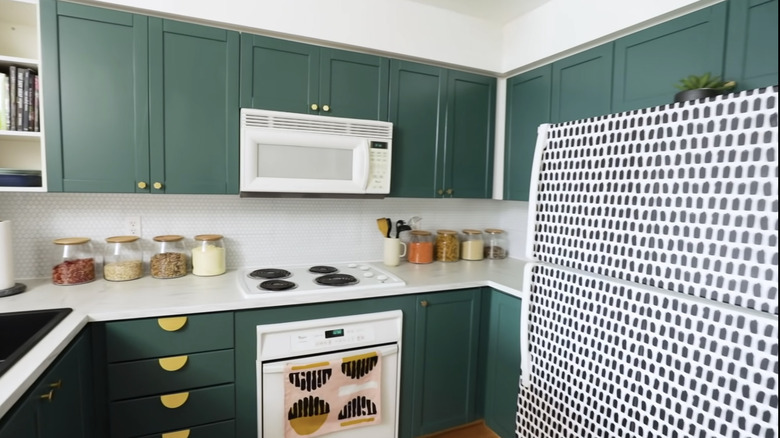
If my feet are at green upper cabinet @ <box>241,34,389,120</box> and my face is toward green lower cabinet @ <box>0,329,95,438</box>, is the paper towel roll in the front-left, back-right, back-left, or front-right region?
front-right

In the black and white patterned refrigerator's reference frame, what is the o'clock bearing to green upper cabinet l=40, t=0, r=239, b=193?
The green upper cabinet is roughly at 1 o'clock from the black and white patterned refrigerator.

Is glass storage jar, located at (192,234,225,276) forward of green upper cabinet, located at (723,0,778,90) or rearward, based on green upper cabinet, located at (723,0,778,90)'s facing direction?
forward

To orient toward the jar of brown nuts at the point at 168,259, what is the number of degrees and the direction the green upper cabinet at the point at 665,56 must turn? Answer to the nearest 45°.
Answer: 0° — it already faces it

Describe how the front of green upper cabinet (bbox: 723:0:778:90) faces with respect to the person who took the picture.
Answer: facing the viewer and to the left of the viewer

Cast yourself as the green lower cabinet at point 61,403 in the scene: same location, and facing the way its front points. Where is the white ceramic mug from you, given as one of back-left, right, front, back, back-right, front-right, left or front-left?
front

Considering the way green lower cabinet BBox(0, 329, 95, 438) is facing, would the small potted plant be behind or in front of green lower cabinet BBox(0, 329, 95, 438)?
in front

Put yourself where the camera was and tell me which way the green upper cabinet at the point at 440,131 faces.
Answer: facing the viewer and to the right of the viewer

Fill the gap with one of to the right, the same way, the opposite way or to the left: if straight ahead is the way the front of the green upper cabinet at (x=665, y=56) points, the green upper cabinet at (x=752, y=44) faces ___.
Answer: the same way

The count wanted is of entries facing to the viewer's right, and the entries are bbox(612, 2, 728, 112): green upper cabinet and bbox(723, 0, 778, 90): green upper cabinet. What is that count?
0

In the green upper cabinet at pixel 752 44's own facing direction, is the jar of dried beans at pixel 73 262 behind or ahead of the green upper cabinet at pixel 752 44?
ahead

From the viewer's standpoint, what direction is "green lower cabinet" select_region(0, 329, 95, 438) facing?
to the viewer's right

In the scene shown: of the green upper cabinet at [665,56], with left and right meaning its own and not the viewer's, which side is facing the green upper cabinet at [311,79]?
front

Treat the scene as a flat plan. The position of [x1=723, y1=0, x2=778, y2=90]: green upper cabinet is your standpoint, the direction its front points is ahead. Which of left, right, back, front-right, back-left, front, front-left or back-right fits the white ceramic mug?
front-right

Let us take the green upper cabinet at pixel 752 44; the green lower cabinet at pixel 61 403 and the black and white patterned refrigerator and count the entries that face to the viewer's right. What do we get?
1

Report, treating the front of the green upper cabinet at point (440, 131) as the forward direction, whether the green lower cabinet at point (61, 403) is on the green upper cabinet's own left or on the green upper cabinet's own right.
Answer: on the green upper cabinet's own right

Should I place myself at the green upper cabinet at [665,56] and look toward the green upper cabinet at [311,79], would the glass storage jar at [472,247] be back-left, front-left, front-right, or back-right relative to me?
front-right
